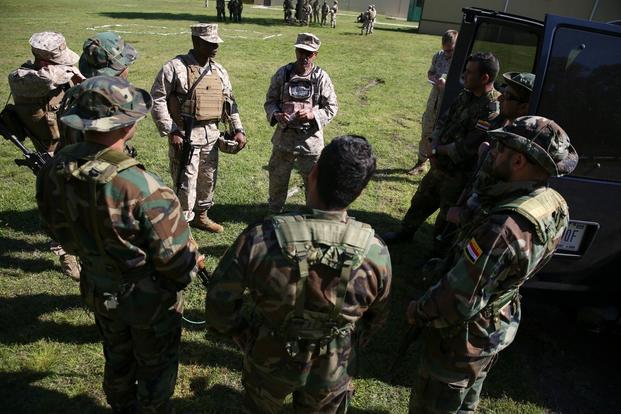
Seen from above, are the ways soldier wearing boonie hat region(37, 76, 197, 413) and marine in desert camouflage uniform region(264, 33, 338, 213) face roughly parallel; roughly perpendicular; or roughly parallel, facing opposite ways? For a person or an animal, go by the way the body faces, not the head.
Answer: roughly parallel, facing opposite ways

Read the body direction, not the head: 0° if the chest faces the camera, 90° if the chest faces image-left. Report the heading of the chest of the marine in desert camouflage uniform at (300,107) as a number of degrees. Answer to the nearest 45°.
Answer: approximately 0°

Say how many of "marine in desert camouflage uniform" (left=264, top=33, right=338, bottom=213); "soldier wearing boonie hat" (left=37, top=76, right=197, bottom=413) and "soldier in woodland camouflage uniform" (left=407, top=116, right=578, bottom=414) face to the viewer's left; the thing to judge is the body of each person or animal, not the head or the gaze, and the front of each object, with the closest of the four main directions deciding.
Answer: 1

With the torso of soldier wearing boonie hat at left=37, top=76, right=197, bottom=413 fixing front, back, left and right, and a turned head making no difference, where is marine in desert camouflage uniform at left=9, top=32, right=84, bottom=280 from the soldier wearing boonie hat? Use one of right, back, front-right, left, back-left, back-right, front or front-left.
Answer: front-left

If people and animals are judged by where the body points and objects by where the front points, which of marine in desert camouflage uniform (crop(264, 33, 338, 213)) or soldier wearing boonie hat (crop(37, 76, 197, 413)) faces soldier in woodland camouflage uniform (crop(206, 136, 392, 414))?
the marine in desert camouflage uniform

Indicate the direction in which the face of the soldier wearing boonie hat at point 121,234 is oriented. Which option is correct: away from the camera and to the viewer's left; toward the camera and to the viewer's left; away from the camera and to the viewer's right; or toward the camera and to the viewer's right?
away from the camera and to the viewer's right

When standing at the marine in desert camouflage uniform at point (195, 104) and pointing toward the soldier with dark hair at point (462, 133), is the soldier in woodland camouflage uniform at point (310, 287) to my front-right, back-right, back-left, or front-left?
front-right

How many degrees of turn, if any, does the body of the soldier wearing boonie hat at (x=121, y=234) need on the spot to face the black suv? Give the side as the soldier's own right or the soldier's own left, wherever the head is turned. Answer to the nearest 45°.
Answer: approximately 45° to the soldier's own right

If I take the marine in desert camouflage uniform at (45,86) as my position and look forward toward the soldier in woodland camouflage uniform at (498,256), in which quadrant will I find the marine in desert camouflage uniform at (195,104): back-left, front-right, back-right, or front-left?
front-left

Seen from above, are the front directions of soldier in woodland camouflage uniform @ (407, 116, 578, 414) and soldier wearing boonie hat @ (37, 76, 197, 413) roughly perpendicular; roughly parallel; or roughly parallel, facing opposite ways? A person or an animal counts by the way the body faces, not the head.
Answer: roughly perpendicular

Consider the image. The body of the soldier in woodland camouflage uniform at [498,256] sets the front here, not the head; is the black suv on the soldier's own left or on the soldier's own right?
on the soldier's own right

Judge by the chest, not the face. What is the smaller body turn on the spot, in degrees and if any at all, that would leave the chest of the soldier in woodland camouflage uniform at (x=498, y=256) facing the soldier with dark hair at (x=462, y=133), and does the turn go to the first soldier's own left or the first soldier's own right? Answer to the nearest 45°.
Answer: approximately 90° to the first soldier's own right

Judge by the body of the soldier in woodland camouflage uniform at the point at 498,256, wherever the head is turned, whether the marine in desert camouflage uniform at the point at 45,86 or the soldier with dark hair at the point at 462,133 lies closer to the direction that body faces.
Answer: the marine in desert camouflage uniform

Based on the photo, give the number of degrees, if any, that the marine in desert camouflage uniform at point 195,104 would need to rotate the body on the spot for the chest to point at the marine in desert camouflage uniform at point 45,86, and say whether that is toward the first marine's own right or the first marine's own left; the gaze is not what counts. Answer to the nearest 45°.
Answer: approximately 135° to the first marine's own right

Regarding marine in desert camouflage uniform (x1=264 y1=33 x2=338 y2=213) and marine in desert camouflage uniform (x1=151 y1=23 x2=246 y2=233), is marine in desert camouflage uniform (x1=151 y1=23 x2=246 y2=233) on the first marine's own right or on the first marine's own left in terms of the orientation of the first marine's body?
on the first marine's own right

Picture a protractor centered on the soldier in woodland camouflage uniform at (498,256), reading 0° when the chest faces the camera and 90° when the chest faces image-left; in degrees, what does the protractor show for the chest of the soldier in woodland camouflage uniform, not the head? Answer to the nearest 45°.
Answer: approximately 90°
